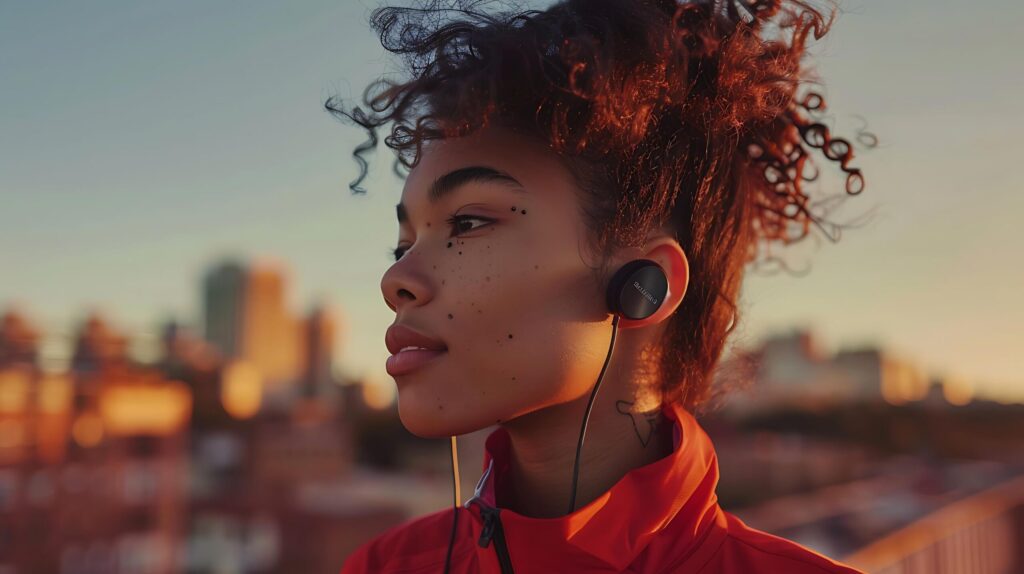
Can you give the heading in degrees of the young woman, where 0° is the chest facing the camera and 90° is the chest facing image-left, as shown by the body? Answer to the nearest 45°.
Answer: approximately 45°
